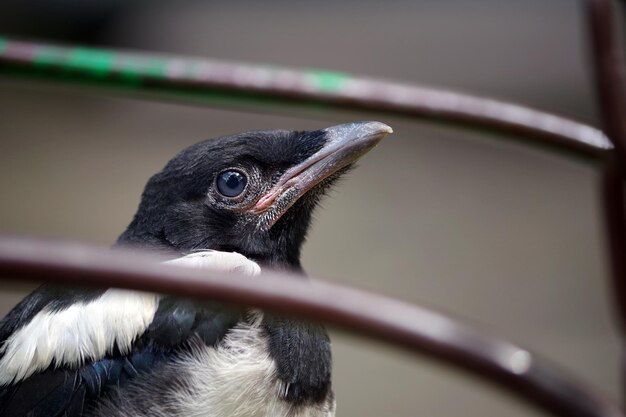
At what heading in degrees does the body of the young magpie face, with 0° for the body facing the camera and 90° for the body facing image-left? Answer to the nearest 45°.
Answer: approximately 270°
